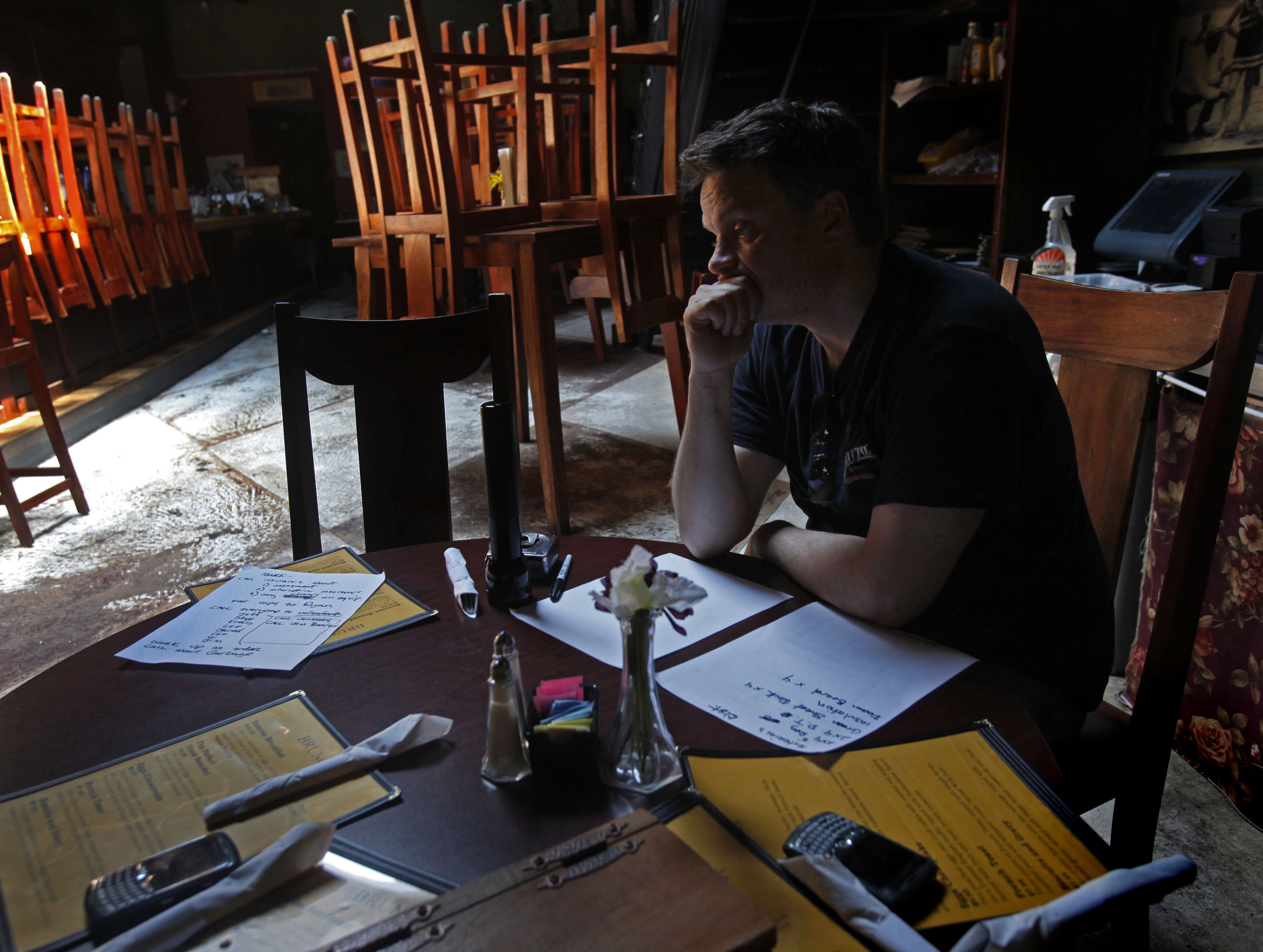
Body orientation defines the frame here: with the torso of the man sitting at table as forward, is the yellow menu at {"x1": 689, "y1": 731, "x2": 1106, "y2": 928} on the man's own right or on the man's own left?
on the man's own left

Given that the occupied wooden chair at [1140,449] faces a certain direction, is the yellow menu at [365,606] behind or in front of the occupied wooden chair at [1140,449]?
in front

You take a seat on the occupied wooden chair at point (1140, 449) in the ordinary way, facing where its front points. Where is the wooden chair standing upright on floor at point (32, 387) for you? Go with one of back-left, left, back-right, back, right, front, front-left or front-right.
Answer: front-right

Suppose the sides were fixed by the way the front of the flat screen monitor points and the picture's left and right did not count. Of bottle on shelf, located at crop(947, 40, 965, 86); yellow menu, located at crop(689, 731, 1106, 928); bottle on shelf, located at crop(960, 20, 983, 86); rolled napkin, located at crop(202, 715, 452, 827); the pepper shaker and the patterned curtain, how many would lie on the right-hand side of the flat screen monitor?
2

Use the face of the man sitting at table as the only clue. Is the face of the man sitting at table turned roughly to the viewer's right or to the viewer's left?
to the viewer's left

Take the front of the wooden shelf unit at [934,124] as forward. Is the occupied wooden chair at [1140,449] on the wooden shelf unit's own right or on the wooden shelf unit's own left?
on the wooden shelf unit's own left

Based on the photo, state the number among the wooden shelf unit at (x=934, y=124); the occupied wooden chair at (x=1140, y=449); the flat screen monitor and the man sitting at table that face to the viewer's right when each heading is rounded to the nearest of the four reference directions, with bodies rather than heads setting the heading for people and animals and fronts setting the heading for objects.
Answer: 0

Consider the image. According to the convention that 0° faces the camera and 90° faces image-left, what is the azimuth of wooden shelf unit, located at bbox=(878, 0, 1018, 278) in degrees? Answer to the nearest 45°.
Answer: approximately 45°

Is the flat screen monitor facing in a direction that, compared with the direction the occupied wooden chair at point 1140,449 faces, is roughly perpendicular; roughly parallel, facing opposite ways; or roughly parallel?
roughly parallel

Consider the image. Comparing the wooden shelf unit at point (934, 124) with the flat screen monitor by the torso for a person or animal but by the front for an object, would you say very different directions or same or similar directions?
same or similar directions

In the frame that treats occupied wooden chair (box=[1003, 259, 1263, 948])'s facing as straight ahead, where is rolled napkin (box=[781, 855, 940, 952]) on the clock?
The rolled napkin is roughly at 11 o'clock from the occupied wooden chair.
